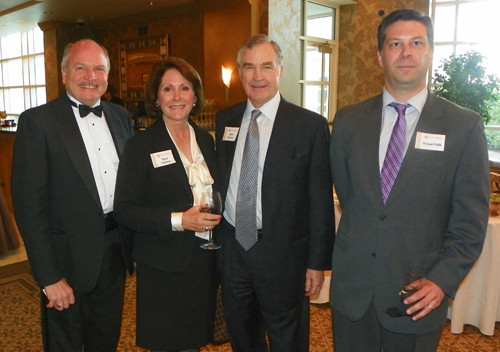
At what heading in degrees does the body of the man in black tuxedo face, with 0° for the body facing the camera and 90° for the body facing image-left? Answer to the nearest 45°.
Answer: approximately 315°

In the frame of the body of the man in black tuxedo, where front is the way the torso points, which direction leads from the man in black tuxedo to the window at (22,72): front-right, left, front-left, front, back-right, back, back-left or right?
back-left

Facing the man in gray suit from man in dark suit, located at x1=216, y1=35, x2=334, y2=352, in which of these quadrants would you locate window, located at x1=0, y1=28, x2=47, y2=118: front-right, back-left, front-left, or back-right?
back-left

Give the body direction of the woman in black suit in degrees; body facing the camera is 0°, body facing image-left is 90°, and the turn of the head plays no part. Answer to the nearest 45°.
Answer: approximately 315°
